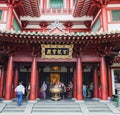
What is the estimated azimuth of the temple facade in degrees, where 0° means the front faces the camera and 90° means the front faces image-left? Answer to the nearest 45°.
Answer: approximately 0°
